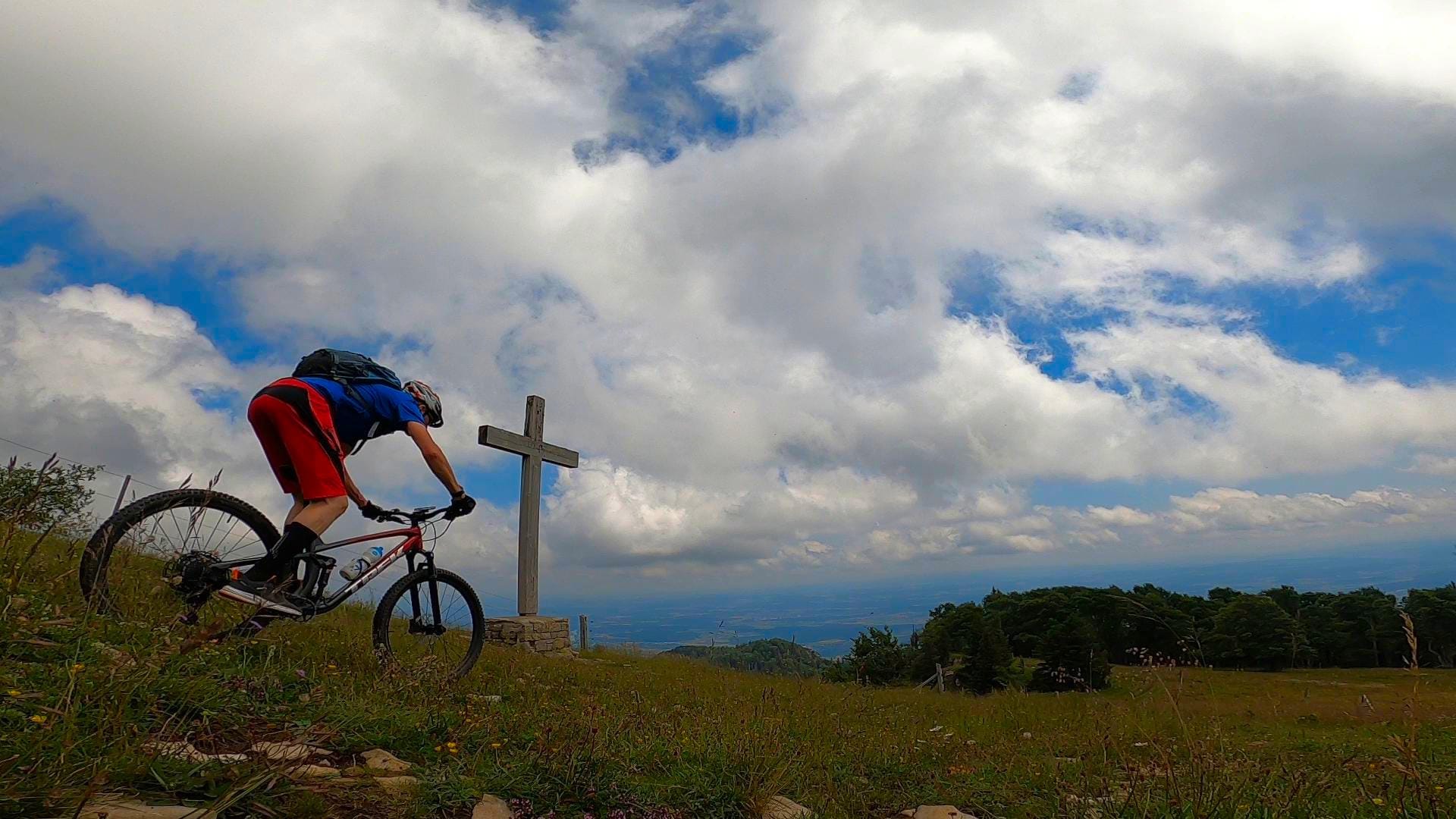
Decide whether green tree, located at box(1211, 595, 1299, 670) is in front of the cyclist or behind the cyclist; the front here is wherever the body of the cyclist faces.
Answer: in front

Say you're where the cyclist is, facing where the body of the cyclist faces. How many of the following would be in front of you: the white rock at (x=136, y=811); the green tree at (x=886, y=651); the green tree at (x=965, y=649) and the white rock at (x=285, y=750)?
2

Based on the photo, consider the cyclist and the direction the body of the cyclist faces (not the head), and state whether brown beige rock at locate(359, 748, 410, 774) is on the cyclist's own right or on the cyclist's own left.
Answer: on the cyclist's own right

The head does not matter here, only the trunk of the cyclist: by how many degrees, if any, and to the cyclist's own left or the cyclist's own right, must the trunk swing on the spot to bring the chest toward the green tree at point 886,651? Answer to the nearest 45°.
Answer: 0° — they already face it

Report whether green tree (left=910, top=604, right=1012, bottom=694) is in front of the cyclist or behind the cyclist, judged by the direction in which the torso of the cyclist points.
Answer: in front

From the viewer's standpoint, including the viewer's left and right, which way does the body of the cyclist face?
facing away from the viewer and to the right of the viewer

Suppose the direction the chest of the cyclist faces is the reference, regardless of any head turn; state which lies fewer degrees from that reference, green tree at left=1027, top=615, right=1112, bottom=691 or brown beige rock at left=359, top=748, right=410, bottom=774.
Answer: the green tree

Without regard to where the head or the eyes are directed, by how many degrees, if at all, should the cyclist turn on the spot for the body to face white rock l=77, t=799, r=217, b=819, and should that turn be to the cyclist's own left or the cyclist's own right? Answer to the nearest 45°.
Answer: approximately 135° to the cyclist's own right

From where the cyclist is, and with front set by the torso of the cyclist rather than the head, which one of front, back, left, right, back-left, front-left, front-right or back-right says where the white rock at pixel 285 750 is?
back-right

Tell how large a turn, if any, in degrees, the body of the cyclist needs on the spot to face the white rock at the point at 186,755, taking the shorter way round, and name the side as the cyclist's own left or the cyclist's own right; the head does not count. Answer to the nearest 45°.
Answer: approximately 135° to the cyclist's own right
